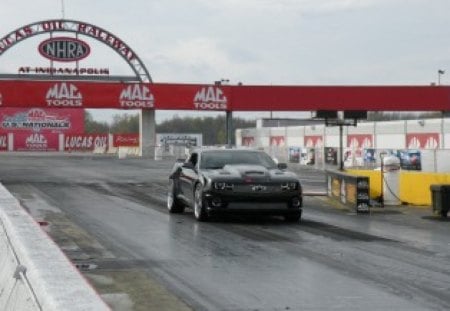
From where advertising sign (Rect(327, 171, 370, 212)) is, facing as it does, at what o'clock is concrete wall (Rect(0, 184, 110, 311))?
The concrete wall is roughly at 11 o'clock from the advertising sign.

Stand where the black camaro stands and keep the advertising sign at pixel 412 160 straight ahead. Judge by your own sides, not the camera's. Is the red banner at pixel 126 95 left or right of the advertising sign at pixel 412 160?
left

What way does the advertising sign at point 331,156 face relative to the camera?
toward the camera

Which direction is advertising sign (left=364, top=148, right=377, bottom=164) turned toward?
toward the camera

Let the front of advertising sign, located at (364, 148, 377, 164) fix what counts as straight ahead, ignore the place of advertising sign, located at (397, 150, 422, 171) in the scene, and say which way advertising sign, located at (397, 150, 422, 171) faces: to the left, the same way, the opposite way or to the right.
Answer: the same way

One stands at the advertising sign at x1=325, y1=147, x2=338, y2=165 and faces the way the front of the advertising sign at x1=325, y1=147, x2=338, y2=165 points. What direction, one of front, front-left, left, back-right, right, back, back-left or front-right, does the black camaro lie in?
front

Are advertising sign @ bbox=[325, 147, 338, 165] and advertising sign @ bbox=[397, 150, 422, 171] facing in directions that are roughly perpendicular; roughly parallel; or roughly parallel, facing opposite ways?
roughly parallel

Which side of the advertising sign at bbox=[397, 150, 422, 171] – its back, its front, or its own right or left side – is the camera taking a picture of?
front

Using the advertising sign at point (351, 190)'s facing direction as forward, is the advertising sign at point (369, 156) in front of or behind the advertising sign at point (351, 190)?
behind

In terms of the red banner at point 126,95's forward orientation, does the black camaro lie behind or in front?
in front

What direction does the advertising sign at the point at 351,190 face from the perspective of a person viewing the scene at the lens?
facing the viewer and to the left of the viewer

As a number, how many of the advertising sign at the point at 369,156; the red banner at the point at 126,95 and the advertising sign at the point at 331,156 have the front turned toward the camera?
3
